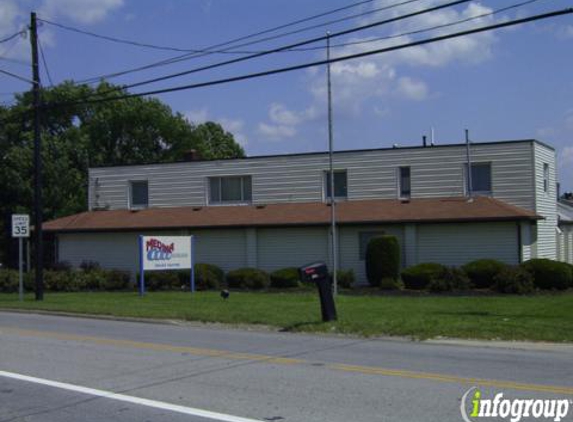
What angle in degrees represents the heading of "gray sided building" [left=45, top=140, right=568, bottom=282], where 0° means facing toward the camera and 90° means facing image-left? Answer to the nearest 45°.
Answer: approximately 0°

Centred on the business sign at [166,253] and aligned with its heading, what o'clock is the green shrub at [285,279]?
The green shrub is roughly at 9 o'clock from the business sign.

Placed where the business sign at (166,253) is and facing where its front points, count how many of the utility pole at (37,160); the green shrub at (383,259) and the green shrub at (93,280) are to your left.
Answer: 1

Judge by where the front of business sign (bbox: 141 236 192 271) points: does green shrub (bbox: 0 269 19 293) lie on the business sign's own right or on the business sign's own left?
on the business sign's own right

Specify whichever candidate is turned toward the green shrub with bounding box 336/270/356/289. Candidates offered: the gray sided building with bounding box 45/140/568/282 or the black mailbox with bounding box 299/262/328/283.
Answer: the gray sided building

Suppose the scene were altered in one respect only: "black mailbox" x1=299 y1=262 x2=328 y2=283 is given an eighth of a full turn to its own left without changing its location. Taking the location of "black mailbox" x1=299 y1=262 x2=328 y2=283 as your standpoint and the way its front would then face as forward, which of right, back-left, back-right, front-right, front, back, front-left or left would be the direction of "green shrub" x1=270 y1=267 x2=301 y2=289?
back

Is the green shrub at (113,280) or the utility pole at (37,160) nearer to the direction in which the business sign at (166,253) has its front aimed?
the utility pole

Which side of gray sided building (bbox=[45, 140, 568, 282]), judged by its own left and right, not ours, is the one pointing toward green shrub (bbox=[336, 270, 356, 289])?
front

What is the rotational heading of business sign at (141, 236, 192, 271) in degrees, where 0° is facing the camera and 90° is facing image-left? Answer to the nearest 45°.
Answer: approximately 0°

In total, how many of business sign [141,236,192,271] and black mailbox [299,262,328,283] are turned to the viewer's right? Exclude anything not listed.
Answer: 0

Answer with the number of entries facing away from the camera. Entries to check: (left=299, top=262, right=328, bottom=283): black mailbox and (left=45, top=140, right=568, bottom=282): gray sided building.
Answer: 0

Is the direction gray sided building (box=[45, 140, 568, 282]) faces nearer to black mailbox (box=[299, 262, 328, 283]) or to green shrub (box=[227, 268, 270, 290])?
the black mailbox

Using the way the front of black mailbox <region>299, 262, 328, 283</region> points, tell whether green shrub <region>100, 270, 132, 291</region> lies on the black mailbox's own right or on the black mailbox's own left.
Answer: on the black mailbox's own right
